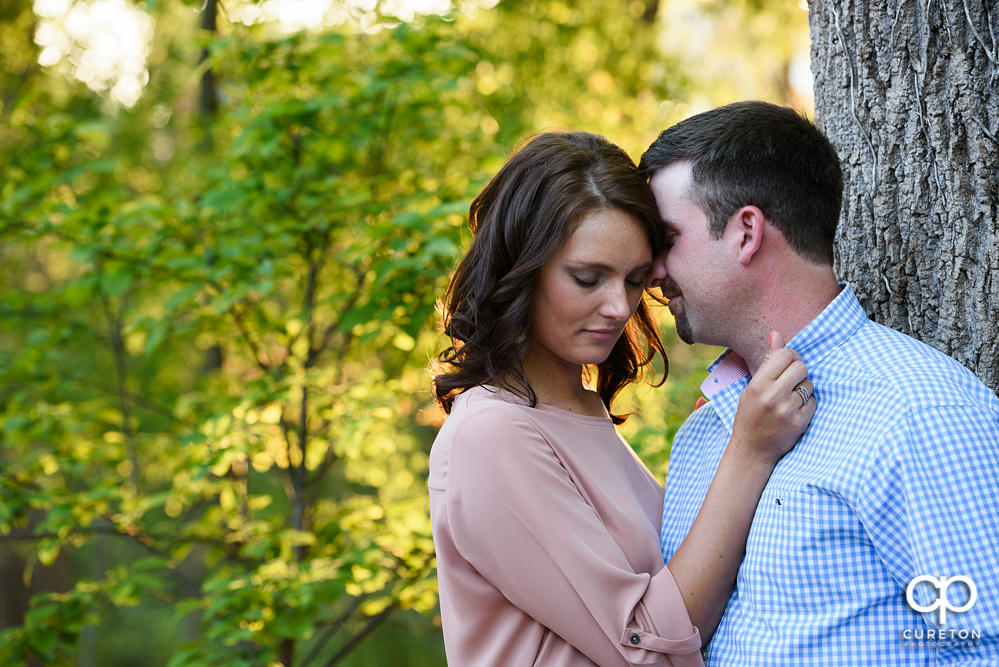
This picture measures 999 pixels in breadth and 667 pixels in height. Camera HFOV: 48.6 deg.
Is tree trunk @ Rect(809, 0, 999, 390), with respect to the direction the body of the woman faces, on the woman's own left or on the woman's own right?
on the woman's own left

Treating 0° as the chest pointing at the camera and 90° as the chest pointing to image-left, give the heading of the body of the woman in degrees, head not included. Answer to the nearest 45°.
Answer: approximately 315°

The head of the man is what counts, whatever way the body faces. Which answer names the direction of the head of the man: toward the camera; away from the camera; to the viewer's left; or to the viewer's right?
to the viewer's left
